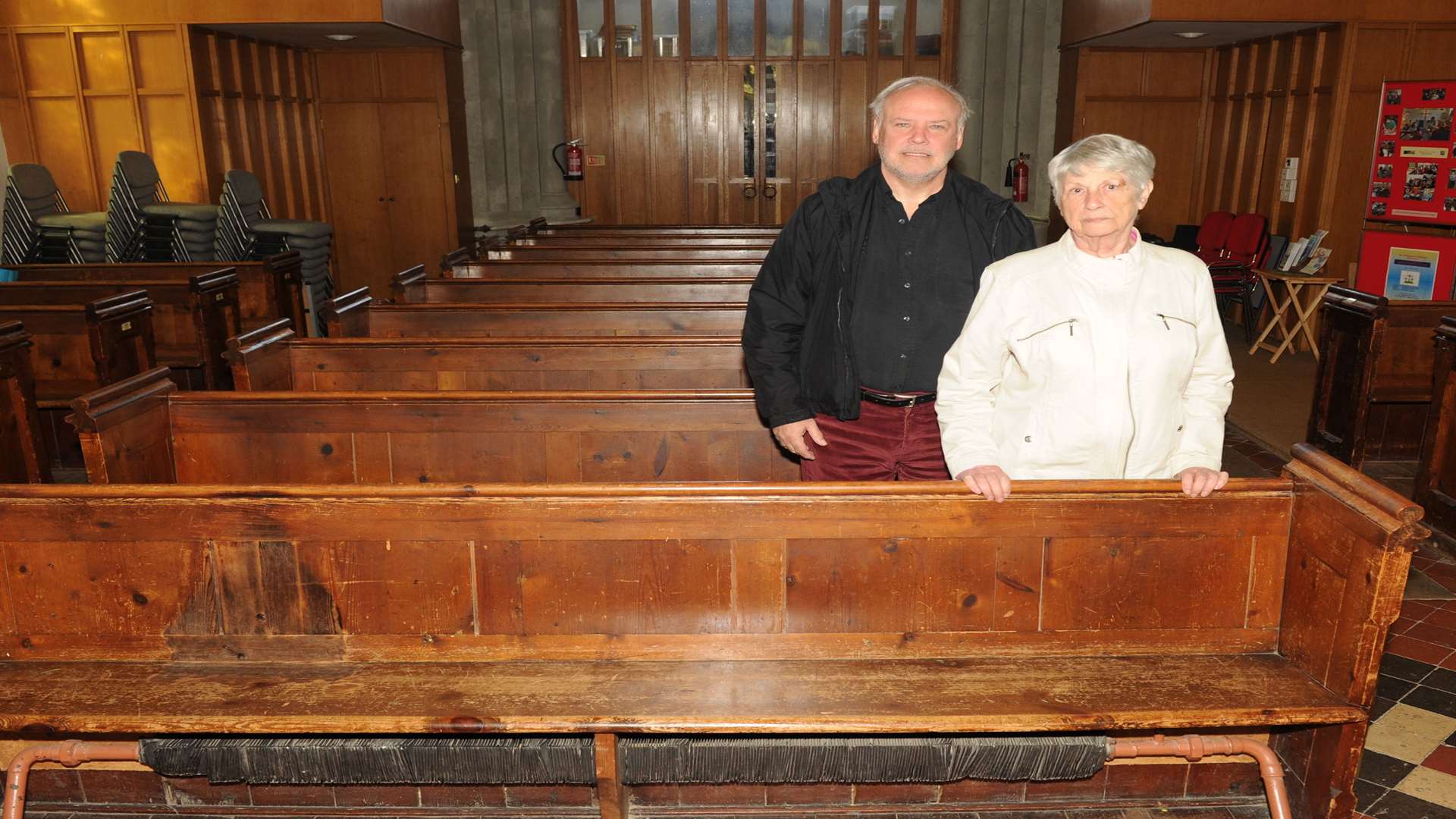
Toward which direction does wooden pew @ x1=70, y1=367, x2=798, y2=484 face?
toward the camera

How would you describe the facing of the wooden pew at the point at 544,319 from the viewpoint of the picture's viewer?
facing the viewer

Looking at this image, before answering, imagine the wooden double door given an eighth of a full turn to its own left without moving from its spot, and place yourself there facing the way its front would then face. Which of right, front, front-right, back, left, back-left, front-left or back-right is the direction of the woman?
front-right

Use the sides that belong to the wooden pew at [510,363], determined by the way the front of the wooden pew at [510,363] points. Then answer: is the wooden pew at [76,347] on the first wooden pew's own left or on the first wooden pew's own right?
on the first wooden pew's own right

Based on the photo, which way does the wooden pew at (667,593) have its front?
toward the camera

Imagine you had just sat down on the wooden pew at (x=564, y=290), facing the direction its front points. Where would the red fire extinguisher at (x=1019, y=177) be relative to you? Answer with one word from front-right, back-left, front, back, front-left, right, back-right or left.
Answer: back-left

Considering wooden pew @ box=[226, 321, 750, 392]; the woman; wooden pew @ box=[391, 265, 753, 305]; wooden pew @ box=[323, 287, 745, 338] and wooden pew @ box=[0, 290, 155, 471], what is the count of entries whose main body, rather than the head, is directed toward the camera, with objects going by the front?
5

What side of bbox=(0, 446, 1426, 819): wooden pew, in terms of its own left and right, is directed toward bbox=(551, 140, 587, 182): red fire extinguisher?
back

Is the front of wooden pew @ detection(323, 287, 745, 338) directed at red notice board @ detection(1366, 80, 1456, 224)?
no

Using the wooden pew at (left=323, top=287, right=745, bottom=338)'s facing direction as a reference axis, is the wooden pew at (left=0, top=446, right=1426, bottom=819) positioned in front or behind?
in front

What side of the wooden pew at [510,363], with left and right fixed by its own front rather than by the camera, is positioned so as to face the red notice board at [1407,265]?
left

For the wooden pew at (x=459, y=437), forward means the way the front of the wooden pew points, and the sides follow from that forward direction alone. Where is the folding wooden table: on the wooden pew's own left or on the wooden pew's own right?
on the wooden pew's own left

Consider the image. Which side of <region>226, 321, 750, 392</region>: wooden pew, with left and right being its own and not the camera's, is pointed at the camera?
front

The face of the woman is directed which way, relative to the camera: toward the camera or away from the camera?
toward the camera

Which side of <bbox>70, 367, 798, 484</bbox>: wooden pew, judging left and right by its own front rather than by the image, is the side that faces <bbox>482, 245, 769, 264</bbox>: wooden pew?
back

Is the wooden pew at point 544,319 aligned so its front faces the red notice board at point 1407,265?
no

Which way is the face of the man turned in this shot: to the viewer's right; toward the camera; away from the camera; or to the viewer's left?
toward the camera

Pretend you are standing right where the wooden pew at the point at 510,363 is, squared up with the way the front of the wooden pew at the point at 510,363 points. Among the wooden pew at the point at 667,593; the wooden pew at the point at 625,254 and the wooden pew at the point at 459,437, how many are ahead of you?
2

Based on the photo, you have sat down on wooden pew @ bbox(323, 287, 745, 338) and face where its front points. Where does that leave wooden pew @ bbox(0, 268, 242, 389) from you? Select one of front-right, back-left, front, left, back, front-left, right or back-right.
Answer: back-right

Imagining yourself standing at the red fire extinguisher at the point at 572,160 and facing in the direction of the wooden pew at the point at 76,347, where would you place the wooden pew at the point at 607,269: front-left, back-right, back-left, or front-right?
front-left

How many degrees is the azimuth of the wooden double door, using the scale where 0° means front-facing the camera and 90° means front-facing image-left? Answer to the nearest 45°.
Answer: approximately 0°

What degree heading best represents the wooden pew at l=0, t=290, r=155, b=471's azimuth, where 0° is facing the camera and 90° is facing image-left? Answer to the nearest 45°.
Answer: approximately 0°
